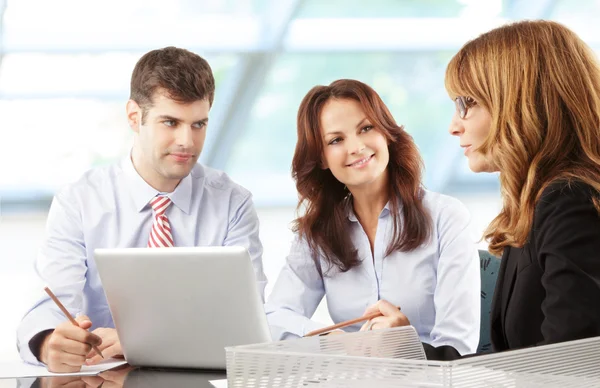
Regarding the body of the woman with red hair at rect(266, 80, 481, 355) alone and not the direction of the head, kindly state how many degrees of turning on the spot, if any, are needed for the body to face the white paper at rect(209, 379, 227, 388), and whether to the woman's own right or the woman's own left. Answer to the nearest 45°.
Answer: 0° — they already face it

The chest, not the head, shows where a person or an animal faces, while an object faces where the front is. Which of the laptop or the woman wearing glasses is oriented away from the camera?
the laptop

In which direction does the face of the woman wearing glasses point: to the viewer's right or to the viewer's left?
to the viewer's left

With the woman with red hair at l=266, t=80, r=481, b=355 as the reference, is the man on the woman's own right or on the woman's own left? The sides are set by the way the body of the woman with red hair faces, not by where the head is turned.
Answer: on the woman's own right

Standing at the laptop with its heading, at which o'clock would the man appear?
The man is roughly at 12 o'clock from the laptop.

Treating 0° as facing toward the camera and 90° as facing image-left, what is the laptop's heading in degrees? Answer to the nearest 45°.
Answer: approximately 180°

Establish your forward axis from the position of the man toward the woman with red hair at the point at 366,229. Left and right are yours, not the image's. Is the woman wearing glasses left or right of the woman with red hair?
right

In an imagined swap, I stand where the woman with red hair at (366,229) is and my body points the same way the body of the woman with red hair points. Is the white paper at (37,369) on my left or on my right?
on my right

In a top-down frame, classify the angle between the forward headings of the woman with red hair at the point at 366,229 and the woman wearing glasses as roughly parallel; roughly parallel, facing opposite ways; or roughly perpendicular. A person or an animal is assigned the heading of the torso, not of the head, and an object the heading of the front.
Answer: roughly perpendicular

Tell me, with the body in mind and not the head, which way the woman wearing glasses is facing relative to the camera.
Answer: to the viewer's left

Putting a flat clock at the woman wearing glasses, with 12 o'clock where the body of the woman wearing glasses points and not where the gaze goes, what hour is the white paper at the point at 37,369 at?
The white paper is roughly at 12 o'clock from the woman wearing glasses.

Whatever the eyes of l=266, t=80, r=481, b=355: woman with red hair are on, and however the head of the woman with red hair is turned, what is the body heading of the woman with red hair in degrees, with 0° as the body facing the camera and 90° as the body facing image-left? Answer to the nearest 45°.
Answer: approximately 0°

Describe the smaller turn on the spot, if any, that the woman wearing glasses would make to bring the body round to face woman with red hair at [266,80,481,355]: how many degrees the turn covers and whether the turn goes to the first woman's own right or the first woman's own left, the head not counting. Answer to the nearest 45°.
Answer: approximately 45° to the first woman's own right

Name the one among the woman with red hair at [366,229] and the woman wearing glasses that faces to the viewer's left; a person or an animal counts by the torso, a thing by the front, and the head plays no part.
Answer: the woman wearing glasses

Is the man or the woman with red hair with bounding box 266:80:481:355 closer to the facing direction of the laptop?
the man
